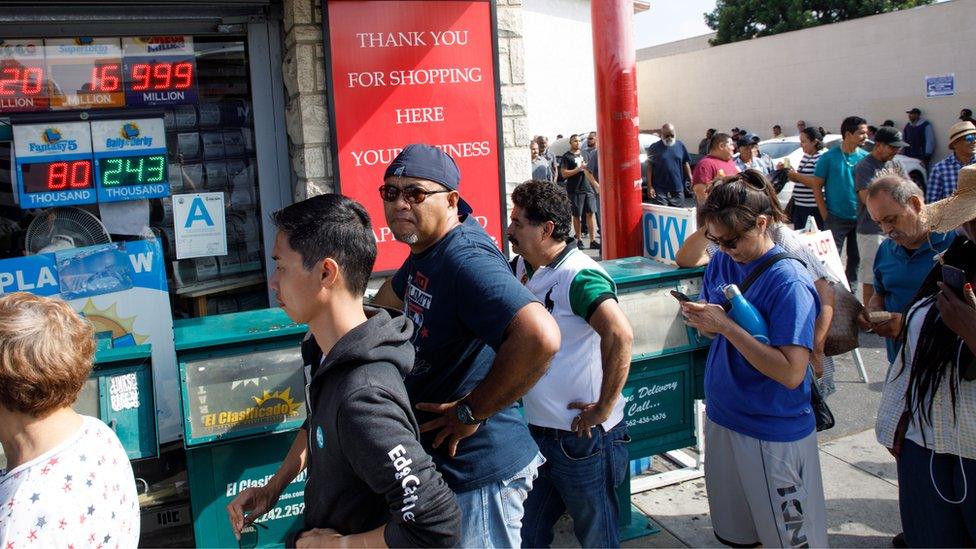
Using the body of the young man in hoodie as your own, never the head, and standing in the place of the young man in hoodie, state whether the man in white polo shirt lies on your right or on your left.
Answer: on your right

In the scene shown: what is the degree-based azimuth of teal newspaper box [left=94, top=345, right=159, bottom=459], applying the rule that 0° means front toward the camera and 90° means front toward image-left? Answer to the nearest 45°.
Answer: approximately 0°

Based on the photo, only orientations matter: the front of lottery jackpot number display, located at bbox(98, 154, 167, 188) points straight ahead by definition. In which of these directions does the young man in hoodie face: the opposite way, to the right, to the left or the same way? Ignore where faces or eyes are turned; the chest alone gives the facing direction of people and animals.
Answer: to the right

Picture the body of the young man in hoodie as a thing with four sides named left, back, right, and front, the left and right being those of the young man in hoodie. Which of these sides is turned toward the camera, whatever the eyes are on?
left

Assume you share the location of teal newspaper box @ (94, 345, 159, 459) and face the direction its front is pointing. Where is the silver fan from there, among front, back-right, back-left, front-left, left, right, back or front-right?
back

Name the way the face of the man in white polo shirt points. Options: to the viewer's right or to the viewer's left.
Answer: to the viewer's left

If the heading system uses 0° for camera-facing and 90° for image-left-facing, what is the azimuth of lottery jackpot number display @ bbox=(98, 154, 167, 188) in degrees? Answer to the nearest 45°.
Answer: approximately 0°

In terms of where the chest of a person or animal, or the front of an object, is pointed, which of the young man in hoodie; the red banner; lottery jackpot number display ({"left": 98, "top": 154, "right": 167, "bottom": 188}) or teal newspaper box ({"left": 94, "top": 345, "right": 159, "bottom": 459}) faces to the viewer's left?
the young man in hoodie

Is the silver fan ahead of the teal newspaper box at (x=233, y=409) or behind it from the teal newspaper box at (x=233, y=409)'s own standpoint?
behind

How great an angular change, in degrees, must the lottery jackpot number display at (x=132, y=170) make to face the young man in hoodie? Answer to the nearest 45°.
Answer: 0° — it already faces them

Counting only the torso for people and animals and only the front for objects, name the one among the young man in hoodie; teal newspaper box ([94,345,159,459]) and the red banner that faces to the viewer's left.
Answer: the young man in hoodie

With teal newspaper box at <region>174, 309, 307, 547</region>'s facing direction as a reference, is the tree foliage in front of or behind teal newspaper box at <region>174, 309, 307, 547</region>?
behind
